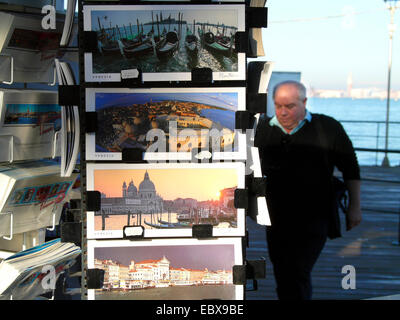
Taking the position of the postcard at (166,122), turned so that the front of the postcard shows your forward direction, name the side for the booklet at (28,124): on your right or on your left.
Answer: on your right

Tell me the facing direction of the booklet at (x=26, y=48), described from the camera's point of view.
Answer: facing the viewer

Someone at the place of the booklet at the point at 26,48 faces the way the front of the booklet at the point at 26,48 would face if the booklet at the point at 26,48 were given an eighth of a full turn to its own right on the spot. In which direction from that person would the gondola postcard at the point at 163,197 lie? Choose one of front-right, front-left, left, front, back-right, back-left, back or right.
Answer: left

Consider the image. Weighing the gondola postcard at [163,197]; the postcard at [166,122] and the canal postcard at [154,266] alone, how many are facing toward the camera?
3

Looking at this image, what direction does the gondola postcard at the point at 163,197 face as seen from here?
toward the camera

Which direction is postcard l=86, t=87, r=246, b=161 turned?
toward the camera

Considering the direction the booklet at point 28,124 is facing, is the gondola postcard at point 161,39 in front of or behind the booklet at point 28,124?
in front

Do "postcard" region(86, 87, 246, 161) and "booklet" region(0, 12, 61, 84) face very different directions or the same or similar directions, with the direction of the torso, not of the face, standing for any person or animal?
same or similar directions

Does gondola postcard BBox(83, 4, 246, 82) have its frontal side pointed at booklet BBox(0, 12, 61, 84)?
no

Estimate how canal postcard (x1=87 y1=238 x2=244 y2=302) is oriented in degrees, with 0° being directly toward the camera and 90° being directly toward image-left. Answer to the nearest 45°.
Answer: approximately 0°

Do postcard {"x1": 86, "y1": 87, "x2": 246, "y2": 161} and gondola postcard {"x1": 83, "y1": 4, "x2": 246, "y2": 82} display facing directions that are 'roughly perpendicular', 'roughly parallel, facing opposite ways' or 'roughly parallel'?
roughly parallel

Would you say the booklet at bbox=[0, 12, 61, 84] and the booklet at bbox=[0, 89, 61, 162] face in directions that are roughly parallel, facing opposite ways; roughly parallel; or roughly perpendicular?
roughly parallel
